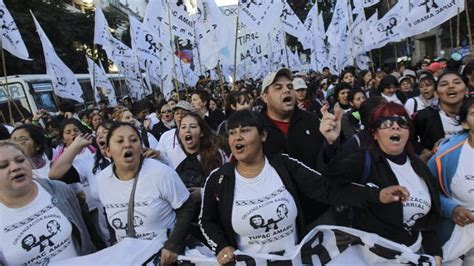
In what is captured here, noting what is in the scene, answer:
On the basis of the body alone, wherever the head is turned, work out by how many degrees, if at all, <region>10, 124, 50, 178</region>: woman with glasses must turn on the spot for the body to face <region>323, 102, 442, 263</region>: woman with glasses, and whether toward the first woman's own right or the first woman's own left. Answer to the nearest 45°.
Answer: approximately 90° to the first woman's own left

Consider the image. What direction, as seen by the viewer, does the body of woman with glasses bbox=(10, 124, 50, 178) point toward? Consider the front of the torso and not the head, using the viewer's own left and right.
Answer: facing the viewer and to the left of the viewer

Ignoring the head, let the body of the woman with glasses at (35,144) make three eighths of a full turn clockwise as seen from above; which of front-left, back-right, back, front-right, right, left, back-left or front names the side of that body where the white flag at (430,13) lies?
right

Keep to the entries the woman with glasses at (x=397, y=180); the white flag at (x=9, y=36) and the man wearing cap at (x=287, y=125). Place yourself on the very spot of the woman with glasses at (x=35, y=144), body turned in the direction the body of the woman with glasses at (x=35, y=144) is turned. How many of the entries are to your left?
2

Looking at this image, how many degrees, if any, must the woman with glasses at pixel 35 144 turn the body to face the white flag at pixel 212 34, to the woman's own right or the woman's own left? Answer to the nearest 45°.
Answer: approximately 180°

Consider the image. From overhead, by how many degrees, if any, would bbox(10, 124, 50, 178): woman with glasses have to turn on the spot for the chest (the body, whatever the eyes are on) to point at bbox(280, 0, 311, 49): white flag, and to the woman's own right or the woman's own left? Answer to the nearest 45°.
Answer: approximately 180°

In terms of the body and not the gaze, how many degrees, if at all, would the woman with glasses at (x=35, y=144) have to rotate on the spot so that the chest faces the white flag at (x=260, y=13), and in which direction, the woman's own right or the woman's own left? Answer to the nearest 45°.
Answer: approximately 180°

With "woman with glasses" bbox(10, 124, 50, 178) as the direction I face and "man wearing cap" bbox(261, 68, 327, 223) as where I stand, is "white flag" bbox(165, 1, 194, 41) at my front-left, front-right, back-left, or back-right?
front-right

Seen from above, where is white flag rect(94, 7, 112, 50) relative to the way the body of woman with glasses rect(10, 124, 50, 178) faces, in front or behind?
behind

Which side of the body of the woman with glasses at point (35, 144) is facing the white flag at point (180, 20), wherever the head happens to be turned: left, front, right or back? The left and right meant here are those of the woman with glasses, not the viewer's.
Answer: back

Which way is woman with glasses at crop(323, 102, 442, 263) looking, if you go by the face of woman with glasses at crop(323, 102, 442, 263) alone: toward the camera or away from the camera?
toward the camera

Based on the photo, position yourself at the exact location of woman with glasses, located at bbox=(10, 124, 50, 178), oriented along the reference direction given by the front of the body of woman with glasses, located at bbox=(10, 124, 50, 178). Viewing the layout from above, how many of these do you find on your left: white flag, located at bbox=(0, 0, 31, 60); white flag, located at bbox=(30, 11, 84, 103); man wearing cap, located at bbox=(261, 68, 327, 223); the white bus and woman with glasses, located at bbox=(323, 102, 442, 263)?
2

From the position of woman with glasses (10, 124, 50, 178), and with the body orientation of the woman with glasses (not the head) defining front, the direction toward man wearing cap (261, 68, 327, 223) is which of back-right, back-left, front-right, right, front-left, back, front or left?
left

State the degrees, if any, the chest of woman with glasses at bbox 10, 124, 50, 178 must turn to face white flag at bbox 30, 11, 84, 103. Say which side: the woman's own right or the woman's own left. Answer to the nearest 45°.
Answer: approximately 135° to the woman's own right

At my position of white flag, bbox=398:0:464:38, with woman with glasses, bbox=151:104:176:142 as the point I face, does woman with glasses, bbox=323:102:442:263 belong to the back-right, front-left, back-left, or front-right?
front-left

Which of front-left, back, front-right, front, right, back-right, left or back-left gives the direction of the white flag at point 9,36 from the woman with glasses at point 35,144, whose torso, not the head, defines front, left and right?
back-right
